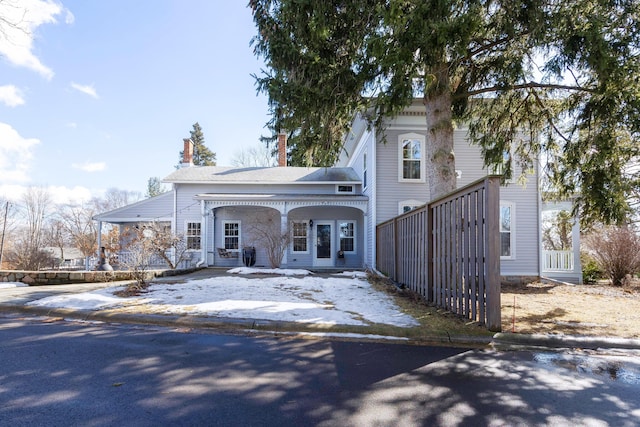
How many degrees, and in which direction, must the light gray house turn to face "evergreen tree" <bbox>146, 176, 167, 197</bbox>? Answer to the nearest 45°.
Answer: approximately 135° to its right

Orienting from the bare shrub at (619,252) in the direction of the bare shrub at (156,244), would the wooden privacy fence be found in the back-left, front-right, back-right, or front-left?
front-left

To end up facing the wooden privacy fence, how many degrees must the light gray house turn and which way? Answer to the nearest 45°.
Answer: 0° — it already faces it

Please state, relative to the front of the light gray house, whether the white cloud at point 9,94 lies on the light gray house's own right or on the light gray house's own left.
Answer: on the light gray house's own right

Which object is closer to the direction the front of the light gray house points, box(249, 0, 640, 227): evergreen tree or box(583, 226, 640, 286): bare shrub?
the evergreen tree

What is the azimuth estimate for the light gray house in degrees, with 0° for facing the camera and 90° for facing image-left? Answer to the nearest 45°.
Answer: approximately 0°

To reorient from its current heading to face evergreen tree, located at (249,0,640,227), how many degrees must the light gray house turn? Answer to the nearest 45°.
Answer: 0° — it already faces it

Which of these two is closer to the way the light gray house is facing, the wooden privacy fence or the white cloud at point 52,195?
the wooden privacy fence

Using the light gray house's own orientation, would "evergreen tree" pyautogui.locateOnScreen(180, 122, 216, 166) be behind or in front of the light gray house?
behind

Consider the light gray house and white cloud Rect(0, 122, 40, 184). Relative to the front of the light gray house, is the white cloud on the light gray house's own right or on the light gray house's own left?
on the light gray house's own right
